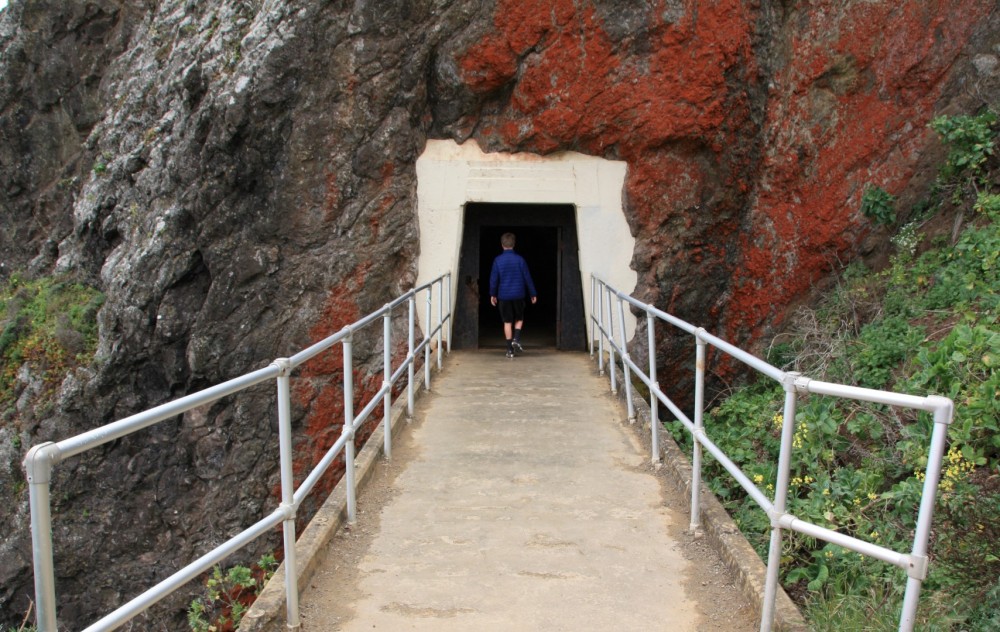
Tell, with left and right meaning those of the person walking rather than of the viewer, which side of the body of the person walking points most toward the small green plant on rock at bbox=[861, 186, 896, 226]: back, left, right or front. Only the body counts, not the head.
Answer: right

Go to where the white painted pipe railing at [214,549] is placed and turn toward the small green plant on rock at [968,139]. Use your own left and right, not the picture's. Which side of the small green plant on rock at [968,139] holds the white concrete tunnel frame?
left

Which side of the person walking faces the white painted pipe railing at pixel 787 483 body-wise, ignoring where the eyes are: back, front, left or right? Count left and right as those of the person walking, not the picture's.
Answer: back

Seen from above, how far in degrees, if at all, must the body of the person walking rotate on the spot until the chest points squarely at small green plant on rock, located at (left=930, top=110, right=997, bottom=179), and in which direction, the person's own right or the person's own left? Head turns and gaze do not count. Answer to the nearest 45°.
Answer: approximately 90° to the person's own right

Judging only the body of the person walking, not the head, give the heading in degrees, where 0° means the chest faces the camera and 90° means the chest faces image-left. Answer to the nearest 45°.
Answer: approximately 180°

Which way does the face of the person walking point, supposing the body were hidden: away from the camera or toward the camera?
away from the camera
